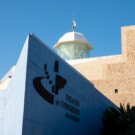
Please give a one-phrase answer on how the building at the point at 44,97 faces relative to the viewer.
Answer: facing the viewer and to the right of the viewer
